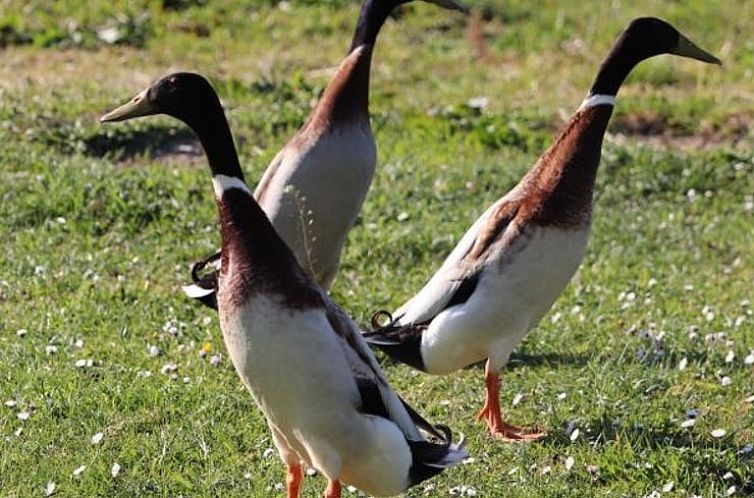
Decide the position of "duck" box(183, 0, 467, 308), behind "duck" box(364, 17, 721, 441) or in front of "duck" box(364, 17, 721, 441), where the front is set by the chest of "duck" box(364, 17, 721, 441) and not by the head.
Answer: behind

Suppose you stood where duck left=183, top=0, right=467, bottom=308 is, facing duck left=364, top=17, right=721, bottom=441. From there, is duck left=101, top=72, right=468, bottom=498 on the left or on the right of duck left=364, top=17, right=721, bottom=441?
right

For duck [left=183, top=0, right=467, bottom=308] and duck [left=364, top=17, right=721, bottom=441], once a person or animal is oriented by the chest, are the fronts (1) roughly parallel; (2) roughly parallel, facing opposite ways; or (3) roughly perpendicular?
roughly parallel

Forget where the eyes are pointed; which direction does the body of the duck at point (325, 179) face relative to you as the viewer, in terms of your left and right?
facing to the right of the viewer

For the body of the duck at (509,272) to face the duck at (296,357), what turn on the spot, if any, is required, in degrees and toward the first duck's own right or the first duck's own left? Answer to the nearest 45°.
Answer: approximately 135° to the first duck's own right

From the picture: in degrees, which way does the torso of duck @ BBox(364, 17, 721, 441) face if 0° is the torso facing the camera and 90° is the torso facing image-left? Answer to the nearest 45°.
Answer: approximately 270°

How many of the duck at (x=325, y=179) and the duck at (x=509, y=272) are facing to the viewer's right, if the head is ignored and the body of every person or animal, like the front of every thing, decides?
2

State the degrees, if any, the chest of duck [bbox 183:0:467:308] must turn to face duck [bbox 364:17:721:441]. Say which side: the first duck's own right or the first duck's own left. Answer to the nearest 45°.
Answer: approximately 45° to the first duck's own right

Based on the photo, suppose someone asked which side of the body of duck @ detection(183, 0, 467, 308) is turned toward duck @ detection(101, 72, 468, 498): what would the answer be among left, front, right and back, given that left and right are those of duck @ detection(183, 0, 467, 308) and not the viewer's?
right
